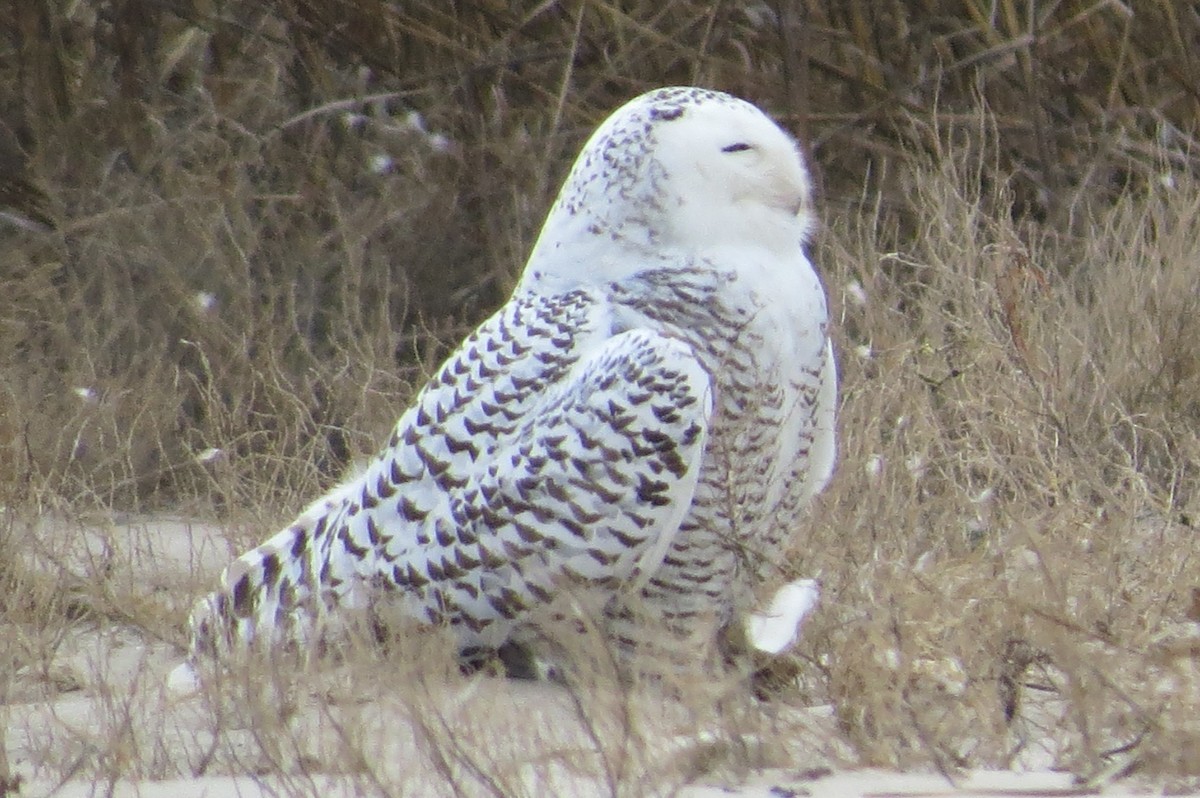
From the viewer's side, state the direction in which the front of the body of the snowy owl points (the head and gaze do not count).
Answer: to the viewer's right
